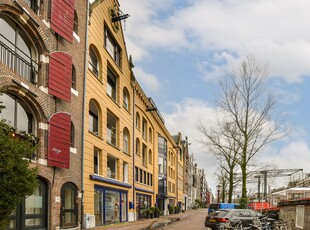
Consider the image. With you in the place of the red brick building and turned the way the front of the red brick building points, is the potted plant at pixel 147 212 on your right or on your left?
on your left

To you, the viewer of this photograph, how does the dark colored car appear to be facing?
facing away from the viewer and to the right of the viewer

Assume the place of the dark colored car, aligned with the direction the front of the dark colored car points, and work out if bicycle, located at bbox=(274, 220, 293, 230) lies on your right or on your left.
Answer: on your right

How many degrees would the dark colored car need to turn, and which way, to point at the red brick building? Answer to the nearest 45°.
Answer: approximately 180°

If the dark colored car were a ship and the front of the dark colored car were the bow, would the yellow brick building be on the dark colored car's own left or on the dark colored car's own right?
on the dark colored car's own left

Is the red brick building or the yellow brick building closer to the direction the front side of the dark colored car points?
the yellow brick building

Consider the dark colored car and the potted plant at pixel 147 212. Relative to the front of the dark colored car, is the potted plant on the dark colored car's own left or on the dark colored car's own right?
on the dark colored car's own left

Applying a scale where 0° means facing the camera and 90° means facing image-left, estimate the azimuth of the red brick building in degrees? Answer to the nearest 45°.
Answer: approximately 315°

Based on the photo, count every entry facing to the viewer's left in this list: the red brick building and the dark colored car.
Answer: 0
